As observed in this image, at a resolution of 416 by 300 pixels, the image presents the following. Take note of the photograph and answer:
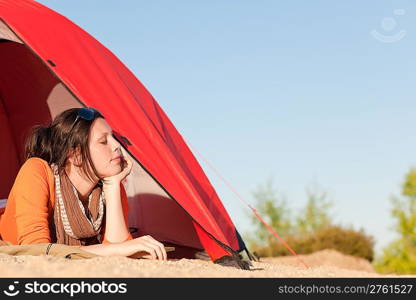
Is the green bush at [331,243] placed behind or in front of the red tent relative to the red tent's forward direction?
behind

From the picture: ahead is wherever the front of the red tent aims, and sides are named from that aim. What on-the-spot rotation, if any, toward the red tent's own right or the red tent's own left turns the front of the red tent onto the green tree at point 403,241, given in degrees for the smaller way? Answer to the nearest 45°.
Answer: approximately 135° to the red tent's own left

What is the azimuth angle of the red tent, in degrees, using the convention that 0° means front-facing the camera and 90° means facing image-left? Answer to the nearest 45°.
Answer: approximately 0°
